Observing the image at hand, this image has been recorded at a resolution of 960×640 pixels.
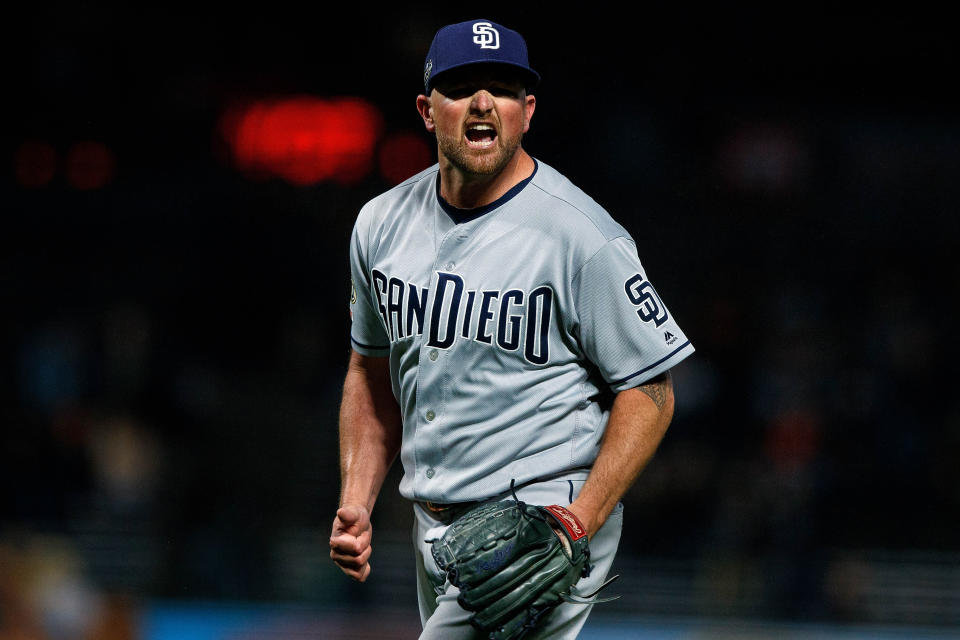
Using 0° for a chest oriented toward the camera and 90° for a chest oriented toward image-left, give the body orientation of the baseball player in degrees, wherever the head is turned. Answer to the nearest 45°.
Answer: approximately 45°
